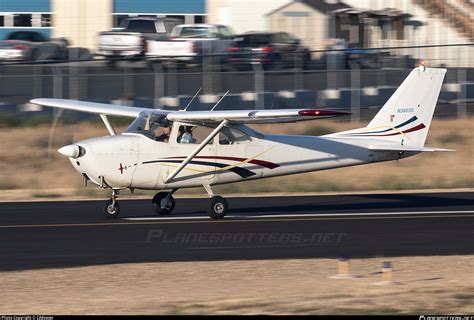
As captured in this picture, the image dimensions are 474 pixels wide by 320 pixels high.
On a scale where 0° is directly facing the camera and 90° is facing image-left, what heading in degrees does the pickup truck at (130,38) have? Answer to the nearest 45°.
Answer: approximately 225°

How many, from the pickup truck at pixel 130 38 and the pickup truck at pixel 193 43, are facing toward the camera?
0

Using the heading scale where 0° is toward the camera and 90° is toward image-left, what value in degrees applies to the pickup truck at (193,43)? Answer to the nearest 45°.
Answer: approximately 225°

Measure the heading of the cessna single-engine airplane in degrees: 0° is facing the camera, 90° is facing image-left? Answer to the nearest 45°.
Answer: approximately 45°

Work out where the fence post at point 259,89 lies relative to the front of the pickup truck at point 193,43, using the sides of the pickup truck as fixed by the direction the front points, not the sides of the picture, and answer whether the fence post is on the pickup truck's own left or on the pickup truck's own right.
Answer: on the pickup truck's own right

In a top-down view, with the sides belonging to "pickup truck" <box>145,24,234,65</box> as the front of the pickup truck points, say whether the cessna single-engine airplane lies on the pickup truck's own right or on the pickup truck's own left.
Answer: on the pickup truck's own right
